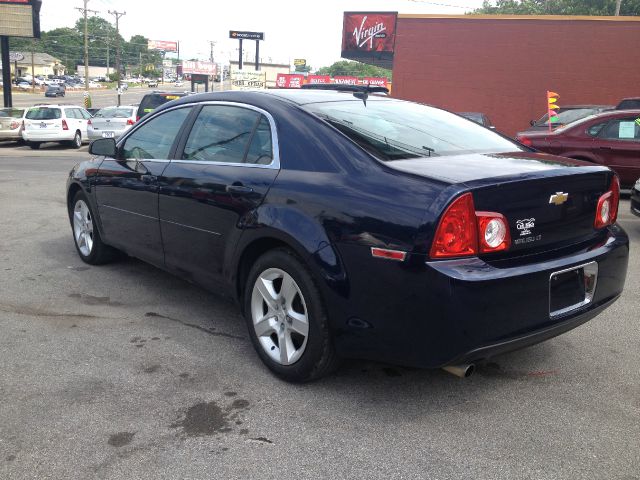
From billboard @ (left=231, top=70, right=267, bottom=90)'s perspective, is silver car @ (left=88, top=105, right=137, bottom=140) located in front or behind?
in front

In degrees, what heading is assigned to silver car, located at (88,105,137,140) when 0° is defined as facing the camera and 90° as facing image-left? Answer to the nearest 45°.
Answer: approximately 225°

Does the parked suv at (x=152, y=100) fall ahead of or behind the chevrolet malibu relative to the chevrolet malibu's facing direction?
ahead

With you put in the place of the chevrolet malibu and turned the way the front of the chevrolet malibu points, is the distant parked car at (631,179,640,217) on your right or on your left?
on your right

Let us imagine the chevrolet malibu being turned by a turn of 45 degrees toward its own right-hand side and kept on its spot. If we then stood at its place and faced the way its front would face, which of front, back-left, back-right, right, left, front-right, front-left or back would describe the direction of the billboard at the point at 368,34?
front

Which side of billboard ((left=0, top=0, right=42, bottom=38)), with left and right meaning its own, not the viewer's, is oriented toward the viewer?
front

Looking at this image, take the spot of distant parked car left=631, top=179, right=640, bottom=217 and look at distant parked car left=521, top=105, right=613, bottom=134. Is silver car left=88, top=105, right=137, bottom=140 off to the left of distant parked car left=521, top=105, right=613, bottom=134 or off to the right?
left

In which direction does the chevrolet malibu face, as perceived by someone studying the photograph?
facing away from the viewer and to the left of the viewer

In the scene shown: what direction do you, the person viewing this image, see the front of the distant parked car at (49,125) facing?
facing away from the viewer and to the right of the viewer

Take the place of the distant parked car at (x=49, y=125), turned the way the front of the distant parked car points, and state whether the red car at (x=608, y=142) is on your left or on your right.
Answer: on your right

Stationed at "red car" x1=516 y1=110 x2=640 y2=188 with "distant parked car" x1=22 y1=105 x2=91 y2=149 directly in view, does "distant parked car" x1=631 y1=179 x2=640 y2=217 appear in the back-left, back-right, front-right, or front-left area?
back-left

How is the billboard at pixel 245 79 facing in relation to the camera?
toward the camera

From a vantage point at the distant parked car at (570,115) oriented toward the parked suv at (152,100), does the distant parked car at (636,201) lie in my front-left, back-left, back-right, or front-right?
back-left
